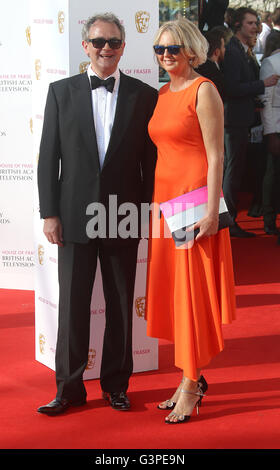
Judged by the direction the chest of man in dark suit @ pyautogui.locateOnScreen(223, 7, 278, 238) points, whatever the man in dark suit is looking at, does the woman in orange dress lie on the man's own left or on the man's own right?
on the man's own right

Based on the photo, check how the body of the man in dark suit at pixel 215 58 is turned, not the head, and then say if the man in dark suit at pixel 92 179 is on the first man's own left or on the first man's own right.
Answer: on the first man's own right

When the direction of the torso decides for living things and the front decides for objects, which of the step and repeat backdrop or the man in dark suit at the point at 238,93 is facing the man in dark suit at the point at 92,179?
the step and repeat backdrop

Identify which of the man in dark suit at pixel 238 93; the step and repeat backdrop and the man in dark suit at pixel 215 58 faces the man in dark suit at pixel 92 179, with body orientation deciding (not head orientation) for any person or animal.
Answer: the step and repeat backdrop

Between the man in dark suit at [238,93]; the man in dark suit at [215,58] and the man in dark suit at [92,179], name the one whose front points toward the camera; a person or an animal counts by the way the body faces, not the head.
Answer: the man in dark suit at [92,179]

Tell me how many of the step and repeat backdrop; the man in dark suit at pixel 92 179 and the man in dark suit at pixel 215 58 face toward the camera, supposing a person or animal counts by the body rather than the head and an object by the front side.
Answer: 2

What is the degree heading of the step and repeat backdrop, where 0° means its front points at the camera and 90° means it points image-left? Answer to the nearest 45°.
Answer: approximately 0°

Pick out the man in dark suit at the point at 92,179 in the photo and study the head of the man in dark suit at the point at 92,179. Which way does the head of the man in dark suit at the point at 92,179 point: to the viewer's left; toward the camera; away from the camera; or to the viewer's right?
toward the camera

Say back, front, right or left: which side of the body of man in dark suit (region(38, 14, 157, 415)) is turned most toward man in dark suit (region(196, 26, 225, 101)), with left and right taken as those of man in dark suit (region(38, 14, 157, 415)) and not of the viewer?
back

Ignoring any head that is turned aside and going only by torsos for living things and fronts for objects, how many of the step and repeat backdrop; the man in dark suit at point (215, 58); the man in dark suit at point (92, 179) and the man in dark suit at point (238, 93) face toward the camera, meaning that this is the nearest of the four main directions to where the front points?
2

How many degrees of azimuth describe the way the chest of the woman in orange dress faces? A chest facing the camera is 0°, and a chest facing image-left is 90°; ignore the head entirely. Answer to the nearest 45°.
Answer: approximately 45°

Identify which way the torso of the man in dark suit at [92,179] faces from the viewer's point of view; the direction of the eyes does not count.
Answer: toward the camera

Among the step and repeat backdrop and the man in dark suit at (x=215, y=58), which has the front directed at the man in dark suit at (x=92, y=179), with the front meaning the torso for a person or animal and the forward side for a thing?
the step and repeat backdrop
